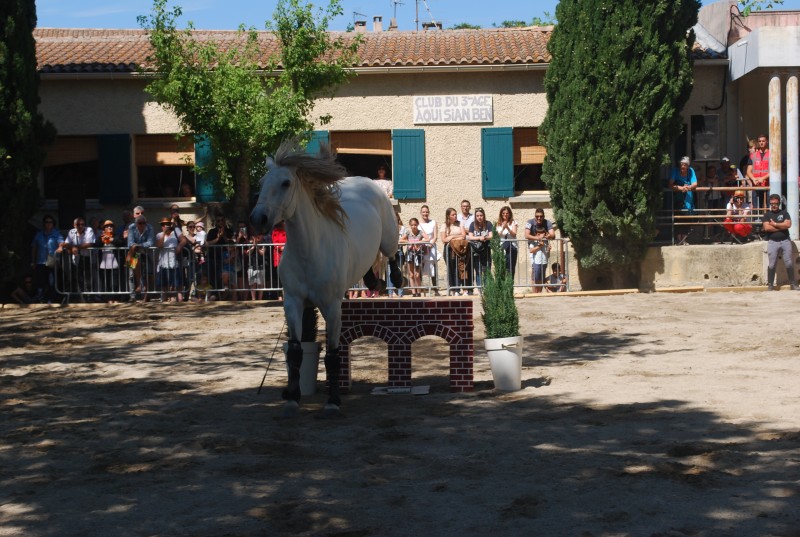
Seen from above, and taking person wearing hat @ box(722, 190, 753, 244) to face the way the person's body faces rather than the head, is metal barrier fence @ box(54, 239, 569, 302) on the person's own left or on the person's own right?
on the person's own right

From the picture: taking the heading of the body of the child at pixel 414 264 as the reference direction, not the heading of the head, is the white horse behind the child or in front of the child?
in front

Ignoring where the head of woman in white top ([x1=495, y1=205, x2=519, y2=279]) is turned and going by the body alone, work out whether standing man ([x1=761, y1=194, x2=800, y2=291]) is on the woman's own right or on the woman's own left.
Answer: on the woman's own left

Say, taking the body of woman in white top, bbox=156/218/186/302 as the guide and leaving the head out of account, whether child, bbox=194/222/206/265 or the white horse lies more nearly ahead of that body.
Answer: the white horse

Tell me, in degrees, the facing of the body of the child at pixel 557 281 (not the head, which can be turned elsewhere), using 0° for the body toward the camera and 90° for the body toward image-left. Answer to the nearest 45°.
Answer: approximately 0°

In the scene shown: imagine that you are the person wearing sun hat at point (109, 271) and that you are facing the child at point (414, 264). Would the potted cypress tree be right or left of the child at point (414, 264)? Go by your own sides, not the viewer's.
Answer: right

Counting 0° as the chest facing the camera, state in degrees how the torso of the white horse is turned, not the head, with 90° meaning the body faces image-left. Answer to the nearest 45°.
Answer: approximately 45°

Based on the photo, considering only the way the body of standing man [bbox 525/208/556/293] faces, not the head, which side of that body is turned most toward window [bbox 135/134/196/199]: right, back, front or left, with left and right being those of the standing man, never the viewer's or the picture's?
right

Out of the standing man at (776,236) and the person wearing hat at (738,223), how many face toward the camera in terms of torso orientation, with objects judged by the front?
2

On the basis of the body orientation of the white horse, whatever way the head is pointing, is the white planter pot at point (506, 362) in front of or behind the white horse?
behind

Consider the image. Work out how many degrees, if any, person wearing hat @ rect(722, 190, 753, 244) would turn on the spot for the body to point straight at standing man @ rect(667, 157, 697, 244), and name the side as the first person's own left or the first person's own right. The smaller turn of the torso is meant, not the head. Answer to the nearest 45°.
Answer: approximately 90° to the first person's own right

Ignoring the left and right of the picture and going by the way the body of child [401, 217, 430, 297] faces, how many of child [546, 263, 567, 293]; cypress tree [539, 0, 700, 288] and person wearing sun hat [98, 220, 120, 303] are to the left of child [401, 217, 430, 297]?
2
